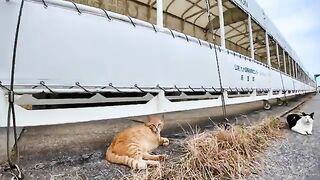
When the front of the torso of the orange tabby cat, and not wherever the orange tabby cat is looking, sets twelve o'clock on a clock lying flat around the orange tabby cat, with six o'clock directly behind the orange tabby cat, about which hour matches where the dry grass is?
The dry grass is roughly at 2 o'clock from the orange tabby cat.

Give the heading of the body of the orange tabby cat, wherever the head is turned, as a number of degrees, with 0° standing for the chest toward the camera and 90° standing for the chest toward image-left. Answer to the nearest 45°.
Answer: approximately 225°
